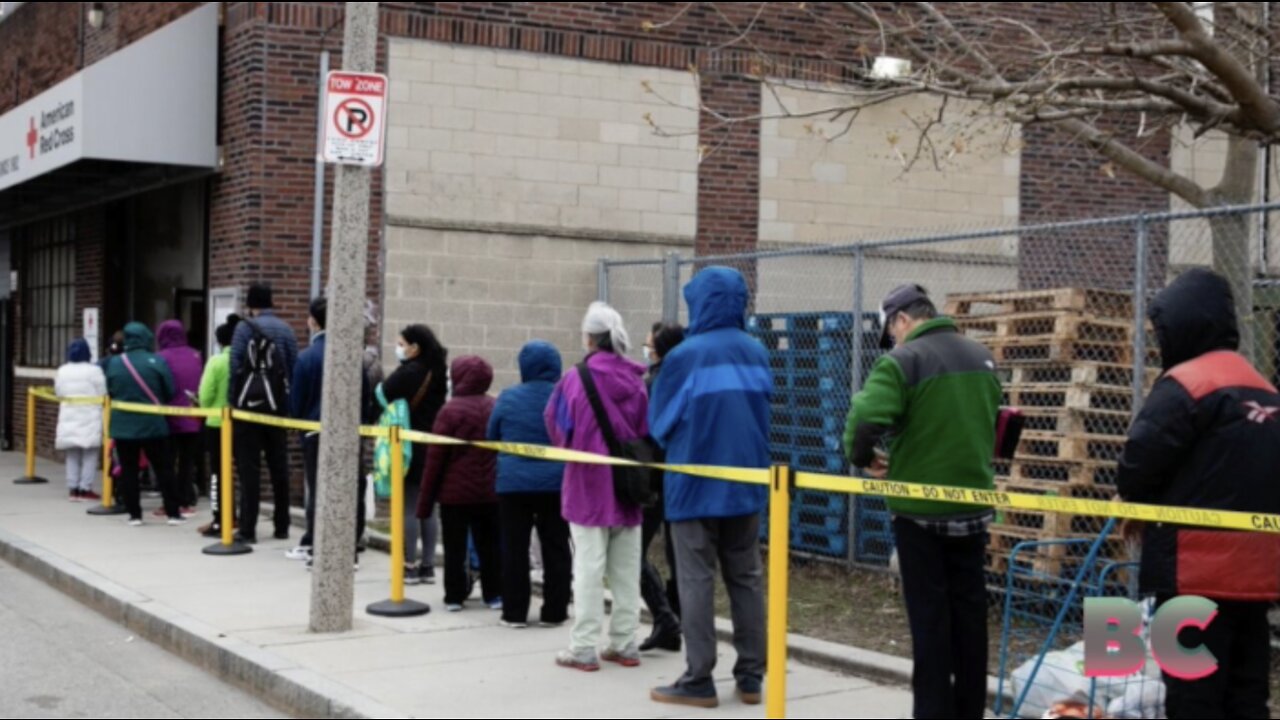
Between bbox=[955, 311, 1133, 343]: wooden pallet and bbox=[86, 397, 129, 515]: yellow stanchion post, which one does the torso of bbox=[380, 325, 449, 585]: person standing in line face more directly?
the yellow stanchion post

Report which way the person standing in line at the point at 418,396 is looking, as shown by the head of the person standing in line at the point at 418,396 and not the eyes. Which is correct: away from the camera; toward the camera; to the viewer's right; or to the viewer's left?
to the viewer's left

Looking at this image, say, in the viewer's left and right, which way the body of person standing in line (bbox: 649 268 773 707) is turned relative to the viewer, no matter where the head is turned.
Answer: facing away from the viewer and to the left of the viewer

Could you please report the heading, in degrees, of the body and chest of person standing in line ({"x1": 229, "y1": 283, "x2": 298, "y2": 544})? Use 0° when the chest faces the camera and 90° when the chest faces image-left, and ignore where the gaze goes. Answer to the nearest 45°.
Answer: approximately 180°

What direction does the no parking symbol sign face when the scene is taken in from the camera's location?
facing the viewer

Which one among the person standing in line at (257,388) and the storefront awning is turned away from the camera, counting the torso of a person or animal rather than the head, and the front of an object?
the person standing in line

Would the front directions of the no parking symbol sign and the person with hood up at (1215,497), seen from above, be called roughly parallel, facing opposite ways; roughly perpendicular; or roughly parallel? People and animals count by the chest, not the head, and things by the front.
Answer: roughly parallel, facing opposite ways

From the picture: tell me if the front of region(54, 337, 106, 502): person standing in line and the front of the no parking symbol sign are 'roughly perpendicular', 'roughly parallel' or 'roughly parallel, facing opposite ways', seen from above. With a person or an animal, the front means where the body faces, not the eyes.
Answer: roughly parallel, facing opposite ways

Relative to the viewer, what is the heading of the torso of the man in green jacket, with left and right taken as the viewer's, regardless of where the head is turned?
facing away from the viewer and to the left of the viewer

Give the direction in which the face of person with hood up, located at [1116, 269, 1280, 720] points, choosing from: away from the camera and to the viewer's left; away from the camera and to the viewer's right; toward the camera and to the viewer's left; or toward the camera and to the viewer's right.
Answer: away from the camera and to the viewer's left

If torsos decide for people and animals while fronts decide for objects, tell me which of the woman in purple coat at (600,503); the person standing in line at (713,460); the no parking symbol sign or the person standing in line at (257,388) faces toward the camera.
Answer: the no parking symbol sign

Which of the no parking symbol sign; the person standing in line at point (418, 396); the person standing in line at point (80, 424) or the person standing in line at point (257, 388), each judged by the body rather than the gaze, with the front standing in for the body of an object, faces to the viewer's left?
the person standing in line at point (418, 396)

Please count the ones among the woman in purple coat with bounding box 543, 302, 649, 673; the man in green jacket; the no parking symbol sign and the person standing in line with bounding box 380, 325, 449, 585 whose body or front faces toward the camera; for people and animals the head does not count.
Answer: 1

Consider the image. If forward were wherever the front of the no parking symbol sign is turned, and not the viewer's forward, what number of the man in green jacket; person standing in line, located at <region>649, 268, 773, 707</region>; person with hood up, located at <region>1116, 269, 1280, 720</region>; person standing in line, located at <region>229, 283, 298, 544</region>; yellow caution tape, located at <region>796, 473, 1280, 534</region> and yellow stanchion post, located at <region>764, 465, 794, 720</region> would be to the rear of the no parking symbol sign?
1

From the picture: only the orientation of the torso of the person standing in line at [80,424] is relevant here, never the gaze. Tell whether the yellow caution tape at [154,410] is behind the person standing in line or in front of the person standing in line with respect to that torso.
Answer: behind

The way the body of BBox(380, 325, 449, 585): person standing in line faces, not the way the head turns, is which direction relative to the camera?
to the viewer's left

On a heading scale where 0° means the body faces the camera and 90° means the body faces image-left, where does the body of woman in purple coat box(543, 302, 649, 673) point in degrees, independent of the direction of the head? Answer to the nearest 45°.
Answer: approximately 135°

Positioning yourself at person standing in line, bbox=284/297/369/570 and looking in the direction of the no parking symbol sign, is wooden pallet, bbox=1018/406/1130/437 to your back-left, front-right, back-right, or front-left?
front-left
